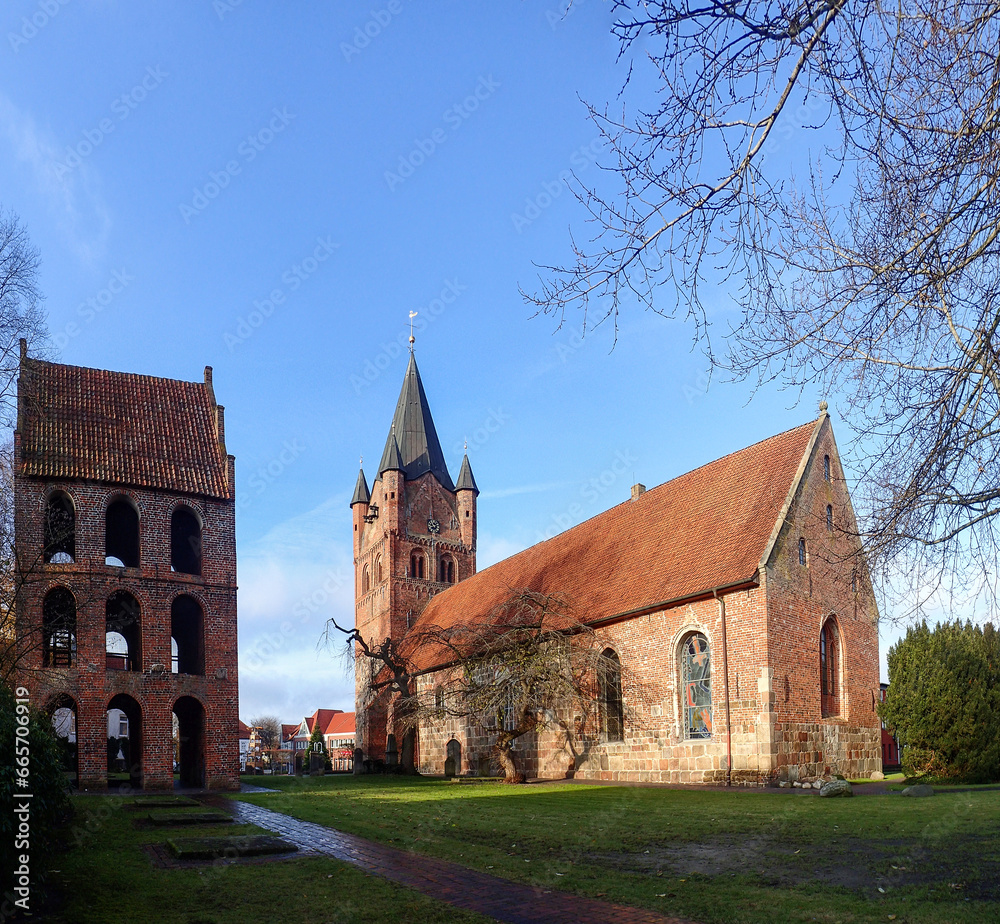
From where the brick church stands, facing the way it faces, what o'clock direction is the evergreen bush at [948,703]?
The evergreen bush is roughly at 4 o'clock from the brick church.

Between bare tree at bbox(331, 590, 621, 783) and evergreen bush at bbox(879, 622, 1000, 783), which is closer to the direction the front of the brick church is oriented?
the bare tree

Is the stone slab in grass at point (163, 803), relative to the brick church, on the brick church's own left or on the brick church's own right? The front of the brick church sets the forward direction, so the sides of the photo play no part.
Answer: on the brick church's own left

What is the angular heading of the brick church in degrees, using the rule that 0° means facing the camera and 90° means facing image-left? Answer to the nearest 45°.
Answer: approximately 135°
